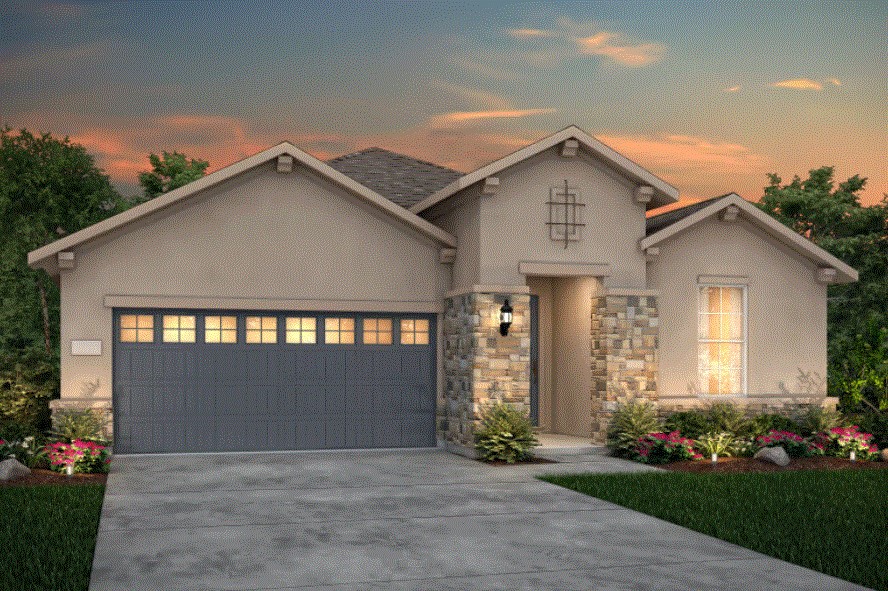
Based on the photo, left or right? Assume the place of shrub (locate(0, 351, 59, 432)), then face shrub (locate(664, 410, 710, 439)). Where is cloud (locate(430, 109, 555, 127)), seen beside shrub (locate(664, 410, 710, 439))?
left

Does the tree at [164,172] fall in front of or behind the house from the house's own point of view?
behind

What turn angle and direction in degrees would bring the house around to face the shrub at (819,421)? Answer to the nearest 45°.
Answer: approximately 90° to its left

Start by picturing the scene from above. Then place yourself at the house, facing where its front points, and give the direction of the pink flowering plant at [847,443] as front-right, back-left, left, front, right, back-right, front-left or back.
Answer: left

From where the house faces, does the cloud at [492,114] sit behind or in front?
behind

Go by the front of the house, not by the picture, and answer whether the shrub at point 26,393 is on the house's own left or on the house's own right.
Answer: on the house's own right

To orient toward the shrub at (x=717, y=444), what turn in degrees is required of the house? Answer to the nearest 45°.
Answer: approximately 90° to its left

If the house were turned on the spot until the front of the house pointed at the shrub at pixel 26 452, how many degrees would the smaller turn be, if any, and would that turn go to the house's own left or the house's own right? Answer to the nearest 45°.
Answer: approximately 45° to the house's own right

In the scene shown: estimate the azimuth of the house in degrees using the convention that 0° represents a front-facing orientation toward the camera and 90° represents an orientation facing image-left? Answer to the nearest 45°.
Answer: approximately 0°

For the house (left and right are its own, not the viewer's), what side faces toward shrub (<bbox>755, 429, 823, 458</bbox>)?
left

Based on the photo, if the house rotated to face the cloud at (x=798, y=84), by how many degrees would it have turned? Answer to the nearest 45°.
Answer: approximately 135° to its left

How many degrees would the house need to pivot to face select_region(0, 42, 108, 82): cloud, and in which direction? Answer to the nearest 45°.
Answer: approximately 135° to its right

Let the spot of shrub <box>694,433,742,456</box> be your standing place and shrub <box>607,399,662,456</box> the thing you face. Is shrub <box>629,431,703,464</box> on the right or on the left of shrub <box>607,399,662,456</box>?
left
